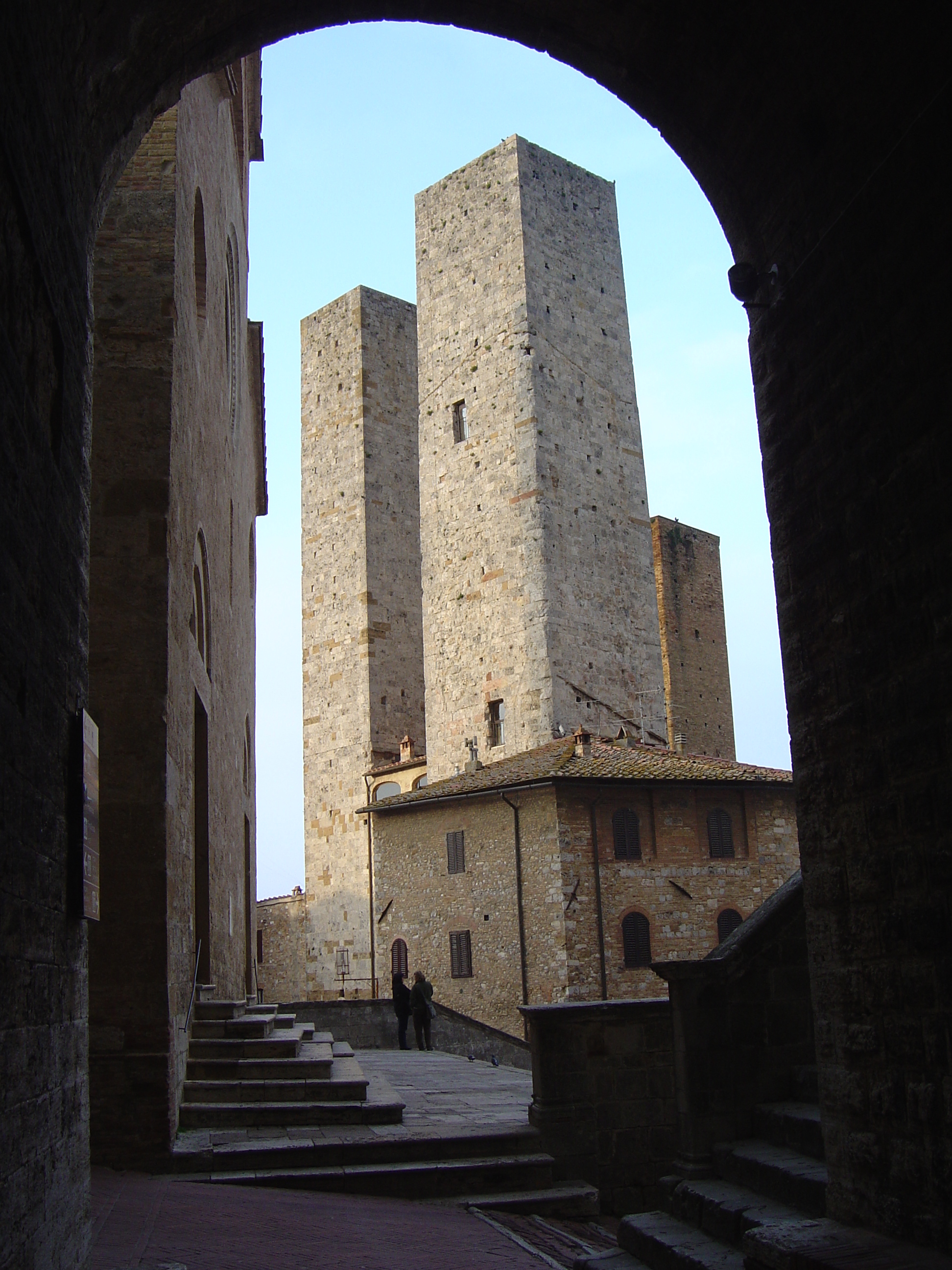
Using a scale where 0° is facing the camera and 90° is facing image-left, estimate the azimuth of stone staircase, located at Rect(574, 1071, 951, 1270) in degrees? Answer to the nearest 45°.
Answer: approximately 45°

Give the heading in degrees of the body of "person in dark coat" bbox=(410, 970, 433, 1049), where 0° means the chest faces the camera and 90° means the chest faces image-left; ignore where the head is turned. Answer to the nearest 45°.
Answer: approximately 180°

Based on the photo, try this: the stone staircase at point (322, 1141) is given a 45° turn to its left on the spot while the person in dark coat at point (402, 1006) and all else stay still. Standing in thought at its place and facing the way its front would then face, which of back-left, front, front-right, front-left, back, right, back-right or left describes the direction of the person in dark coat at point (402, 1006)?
back-left

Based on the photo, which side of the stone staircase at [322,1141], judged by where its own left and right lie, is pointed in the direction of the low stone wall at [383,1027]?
back

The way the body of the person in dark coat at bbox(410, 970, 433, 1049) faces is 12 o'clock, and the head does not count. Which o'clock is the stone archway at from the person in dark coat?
The stone archway is roughly at 6 o'clock from the person in dark coat.

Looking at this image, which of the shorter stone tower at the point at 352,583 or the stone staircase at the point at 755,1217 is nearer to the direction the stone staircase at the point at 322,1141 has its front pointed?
the stone staircase

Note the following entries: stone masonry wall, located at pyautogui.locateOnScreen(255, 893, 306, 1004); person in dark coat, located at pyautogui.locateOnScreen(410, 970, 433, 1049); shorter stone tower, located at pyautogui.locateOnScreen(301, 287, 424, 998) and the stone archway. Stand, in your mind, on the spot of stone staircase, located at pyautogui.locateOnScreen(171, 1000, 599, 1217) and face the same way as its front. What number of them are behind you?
3

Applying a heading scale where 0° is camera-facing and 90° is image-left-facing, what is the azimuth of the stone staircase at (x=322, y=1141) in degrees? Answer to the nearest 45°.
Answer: approximately 0°

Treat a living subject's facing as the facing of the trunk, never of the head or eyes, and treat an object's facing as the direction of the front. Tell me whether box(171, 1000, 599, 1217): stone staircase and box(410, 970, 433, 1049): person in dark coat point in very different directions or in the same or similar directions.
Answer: very different directions

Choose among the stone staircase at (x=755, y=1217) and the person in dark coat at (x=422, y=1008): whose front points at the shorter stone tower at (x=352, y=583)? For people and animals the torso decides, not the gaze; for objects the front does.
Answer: the person in dark coat

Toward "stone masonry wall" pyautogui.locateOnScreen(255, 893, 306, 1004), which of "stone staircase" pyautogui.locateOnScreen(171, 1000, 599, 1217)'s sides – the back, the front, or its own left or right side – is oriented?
back

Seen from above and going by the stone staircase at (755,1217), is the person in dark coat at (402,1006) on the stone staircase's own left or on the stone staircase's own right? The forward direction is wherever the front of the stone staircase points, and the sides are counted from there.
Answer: on the stone staircase's own right

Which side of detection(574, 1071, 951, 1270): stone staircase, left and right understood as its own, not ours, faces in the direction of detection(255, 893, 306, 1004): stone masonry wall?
right
